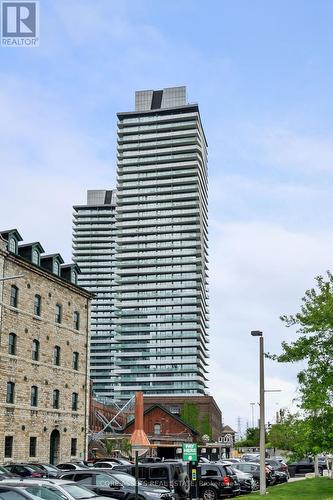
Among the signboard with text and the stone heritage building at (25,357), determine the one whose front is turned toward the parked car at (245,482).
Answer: the stone heritage building

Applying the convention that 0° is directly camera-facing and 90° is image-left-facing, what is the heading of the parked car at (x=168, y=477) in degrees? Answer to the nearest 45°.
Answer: approximately 135°

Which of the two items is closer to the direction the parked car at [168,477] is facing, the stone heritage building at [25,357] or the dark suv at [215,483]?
the stone heritage building

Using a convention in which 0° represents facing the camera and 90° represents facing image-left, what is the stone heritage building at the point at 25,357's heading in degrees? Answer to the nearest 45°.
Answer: approximately 315°

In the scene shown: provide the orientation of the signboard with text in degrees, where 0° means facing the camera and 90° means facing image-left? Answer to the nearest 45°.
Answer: approximately 0°
